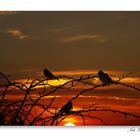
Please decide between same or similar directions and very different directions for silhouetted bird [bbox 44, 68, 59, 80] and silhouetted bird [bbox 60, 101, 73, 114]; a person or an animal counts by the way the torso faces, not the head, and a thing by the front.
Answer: very different directions

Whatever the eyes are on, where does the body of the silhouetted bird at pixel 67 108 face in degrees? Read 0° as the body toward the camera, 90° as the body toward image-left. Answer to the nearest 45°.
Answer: approximately 270°

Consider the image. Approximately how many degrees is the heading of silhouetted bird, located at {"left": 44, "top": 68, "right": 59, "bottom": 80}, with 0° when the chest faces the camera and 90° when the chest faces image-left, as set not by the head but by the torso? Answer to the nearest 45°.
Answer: approximately 90°

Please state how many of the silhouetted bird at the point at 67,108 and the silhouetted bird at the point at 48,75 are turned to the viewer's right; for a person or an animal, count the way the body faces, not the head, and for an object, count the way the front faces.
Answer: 1

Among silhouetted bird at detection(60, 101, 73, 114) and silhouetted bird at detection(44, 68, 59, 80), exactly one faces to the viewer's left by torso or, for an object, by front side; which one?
silhouetted bird at detection(44, 68, 59, 80)
